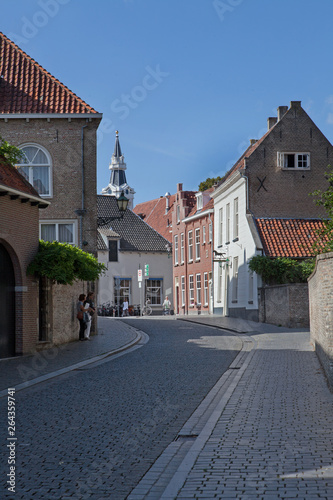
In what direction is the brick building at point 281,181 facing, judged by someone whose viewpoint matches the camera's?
facing to the left of the viewer

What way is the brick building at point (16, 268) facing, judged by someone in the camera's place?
facing the viewer and to the right of the viewer

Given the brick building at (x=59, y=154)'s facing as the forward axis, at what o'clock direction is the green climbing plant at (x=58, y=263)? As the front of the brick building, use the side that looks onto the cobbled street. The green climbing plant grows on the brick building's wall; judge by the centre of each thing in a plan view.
The green climbing plant is roughly at 12 o'clock from the brick building.

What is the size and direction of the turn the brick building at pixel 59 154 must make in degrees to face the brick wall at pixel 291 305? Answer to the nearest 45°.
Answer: approximately 90° to its left

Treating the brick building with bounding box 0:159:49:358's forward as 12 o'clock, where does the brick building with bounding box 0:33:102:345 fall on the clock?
the brick building with bounding box 0:33:102:345 is roughly at 8 o'clock from the brick building with bounding box 0:159:49:358.

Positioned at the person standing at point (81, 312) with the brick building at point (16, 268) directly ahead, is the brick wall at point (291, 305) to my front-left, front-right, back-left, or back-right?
back-left

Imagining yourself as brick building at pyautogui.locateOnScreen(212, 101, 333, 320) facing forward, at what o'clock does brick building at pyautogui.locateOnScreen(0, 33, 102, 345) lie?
brick building at pyautogui.locateOnScreen(0, 33, 102, 345) is roughly at 10 o'clock from brick building at pyautogui.locateOnScreen(212, 101, 333, 320).

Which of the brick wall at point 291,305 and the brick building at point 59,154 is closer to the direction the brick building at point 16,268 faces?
the brick wall

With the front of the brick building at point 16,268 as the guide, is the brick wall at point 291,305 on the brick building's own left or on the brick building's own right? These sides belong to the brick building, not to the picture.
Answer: on the brick building's own left

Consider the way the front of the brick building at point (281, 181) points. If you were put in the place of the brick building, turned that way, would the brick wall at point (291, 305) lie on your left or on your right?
on your left
